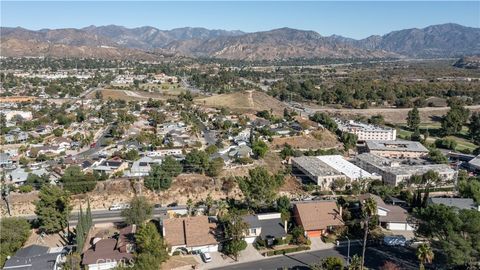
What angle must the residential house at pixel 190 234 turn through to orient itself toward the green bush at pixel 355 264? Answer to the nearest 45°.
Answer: approximately 45° to its left

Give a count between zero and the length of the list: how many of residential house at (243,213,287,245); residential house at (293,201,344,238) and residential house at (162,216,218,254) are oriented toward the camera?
3

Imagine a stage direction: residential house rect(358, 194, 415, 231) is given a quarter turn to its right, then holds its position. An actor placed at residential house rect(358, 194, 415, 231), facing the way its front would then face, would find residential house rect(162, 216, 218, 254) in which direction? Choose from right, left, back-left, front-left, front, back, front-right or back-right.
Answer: front-left

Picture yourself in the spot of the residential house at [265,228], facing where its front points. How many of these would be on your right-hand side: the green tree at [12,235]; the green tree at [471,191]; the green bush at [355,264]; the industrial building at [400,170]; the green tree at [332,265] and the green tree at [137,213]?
2

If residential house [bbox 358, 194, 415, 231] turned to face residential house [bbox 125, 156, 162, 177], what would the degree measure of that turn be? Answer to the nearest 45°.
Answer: approximately 90° to its right

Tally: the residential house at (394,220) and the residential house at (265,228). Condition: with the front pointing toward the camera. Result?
2

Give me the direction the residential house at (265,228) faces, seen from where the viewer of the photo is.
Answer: facing the viewer

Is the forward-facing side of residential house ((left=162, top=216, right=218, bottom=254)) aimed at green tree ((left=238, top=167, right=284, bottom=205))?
no

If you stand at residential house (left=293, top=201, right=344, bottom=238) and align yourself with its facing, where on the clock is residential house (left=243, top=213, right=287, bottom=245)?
residential house (left=243, top=213, right=287, bottom=245) is roughly at 2 o'clock from residential house (left=293, top=201, right=344, bottom=238).

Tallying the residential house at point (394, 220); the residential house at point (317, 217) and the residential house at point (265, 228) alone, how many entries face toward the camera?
3

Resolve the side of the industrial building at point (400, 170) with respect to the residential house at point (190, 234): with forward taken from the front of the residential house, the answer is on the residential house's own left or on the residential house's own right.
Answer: on the residential house's own left

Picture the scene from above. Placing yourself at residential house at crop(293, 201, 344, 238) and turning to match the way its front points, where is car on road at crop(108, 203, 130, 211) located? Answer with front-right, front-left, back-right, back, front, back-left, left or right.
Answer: right

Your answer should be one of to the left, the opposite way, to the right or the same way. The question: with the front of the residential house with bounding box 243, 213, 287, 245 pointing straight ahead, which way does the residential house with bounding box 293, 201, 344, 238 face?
the same way

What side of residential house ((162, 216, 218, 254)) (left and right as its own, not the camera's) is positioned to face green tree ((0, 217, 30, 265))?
right

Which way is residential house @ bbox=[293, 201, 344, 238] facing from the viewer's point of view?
toward the camera

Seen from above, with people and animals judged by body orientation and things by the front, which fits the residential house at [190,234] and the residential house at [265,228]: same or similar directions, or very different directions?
same or similar directions

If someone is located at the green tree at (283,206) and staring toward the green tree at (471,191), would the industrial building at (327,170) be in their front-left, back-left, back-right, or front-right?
front-left

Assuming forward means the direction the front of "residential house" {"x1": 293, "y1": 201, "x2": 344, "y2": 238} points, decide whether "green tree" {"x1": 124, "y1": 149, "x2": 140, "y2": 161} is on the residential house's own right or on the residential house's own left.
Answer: on the residential house's own right

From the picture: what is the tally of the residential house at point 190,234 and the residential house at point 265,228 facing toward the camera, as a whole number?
2

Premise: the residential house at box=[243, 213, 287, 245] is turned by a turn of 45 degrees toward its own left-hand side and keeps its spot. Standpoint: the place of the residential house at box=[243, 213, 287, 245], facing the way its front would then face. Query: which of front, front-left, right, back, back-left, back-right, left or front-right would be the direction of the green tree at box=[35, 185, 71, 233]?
back-right

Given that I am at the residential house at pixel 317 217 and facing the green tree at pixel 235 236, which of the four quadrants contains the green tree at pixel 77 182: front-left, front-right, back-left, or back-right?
front-right

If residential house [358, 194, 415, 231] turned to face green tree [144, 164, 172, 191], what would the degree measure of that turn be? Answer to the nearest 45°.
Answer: approximately 90° to its right

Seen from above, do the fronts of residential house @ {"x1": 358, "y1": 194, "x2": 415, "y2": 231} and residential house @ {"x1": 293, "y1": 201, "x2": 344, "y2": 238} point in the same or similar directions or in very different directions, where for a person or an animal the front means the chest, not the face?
same or similar directions

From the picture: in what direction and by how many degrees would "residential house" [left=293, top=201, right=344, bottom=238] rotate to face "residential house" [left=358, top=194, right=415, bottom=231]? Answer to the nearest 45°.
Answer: approximately 90° to its left
